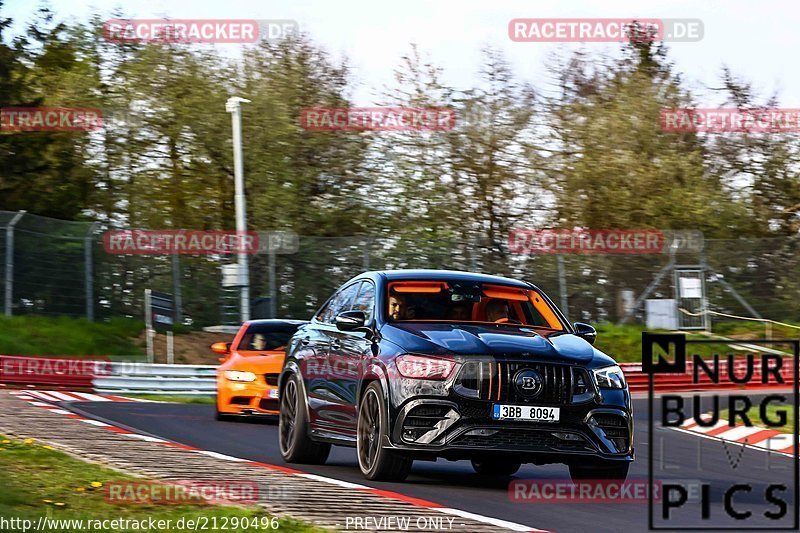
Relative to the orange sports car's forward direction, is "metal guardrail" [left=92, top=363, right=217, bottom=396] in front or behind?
behind

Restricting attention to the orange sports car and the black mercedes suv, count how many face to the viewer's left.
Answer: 0

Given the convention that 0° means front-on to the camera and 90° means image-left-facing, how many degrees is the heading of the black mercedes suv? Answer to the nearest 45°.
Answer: approximately 315°

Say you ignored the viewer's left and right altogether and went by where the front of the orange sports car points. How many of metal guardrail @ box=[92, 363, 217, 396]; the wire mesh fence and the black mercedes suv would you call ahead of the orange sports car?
1

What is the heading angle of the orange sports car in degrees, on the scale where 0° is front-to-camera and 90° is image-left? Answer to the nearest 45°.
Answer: approximately 0°

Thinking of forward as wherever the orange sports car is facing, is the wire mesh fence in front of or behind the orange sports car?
behind

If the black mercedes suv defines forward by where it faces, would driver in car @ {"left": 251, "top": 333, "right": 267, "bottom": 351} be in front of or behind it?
behind
